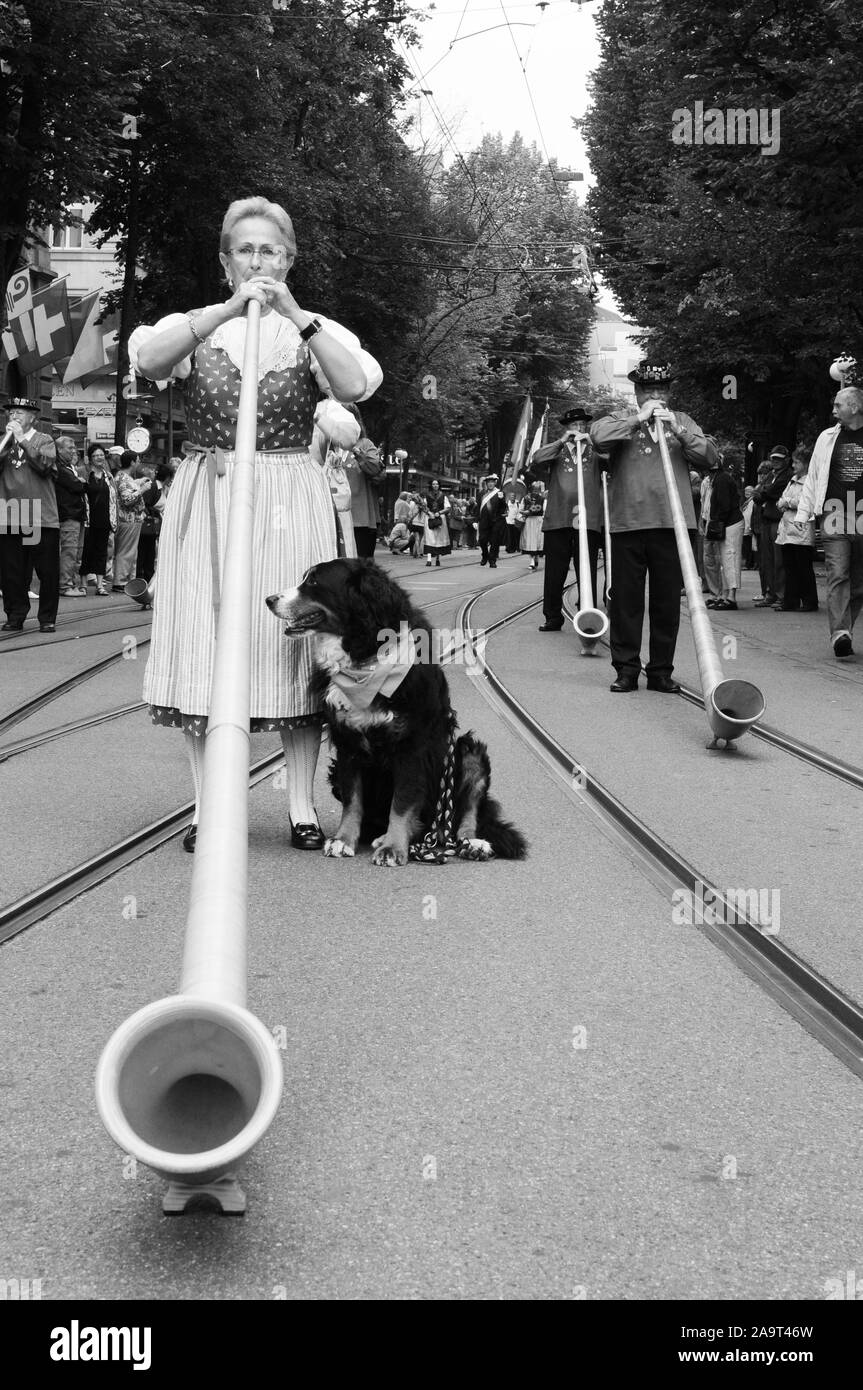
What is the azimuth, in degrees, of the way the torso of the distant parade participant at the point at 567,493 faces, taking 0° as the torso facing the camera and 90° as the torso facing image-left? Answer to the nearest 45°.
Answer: approximately 0°

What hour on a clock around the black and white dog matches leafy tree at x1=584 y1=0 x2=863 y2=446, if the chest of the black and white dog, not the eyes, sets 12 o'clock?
The leafy tree is roughly at 5 o'clock from the black and white dog.

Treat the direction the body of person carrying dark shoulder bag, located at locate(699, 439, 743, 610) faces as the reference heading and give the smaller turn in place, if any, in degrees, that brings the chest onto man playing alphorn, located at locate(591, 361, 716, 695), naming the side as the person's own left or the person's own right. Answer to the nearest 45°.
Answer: approximately 45° to the person's own left

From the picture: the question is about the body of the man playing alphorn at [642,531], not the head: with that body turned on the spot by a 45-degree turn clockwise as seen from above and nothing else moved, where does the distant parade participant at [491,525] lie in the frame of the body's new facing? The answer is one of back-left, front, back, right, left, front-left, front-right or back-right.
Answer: back-right

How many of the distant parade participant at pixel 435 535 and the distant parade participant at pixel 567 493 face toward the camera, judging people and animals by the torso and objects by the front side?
2

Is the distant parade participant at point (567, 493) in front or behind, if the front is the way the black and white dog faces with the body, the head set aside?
behind

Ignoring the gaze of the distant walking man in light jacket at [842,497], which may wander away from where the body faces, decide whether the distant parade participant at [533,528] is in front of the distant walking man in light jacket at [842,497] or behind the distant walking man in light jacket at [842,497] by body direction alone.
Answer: behind

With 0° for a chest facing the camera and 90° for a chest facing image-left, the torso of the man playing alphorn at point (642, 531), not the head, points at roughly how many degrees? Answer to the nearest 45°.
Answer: approximately 0°

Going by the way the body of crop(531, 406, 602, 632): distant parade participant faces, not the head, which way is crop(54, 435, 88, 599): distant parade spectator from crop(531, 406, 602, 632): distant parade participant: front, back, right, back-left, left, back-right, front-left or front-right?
back-right

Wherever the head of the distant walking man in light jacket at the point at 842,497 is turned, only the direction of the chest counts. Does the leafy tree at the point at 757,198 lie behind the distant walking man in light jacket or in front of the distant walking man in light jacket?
behind
